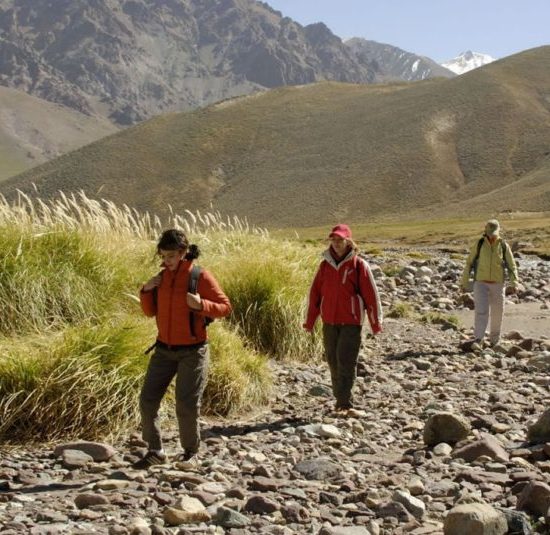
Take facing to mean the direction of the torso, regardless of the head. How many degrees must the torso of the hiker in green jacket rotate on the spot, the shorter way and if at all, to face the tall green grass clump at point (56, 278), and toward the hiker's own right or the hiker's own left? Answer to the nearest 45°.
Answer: approximately 45° to the hiker's own right

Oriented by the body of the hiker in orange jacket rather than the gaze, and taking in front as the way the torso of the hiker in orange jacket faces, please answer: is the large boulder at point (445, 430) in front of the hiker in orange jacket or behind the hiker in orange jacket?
behind

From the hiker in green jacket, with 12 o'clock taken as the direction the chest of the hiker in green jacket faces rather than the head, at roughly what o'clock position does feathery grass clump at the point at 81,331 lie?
The feathery grass clump is roughly at 1 o'clock from the hiker in green jacket.

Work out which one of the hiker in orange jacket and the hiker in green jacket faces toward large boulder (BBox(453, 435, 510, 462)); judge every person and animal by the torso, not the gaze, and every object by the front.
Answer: the hiker in green jacket

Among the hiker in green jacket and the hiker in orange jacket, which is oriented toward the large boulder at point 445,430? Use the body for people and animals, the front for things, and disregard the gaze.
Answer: the hiker in green jacket

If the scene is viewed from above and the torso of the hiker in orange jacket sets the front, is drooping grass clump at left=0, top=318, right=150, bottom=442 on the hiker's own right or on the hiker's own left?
on the hiker's own right

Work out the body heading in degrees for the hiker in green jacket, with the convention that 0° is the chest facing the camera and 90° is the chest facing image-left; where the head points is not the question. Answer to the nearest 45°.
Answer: approximately 0°

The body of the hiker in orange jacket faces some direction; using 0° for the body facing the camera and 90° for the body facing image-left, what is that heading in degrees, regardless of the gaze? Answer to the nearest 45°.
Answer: approximately 45°

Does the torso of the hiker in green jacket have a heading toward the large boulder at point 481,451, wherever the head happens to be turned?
yes

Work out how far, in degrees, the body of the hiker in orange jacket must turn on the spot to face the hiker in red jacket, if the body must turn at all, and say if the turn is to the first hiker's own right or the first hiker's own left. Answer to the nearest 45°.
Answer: approximately 180°

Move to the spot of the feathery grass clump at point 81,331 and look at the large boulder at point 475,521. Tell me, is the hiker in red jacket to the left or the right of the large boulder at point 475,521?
left
